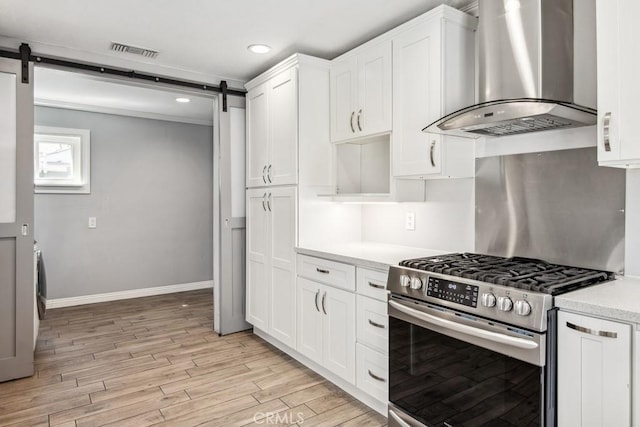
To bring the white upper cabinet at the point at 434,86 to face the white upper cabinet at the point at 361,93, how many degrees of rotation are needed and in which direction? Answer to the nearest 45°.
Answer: approximately 90° to its right

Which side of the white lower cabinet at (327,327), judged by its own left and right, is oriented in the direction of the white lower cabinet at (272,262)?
right

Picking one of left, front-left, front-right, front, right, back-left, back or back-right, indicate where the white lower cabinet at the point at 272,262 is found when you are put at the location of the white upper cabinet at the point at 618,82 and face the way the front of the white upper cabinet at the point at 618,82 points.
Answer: right

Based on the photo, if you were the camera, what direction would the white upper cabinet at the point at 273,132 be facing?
facing the viewer and to the left of the viewer

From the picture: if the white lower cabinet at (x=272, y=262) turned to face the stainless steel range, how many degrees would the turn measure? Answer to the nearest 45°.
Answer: approximately 90° to its left

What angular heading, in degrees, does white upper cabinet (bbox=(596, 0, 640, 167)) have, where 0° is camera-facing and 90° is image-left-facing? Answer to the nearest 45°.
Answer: approximately 0°

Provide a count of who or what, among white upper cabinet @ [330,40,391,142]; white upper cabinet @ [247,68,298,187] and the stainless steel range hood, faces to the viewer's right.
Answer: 0

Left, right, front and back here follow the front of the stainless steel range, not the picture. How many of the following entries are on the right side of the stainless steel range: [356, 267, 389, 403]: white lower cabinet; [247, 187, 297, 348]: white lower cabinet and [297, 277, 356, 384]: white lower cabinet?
3

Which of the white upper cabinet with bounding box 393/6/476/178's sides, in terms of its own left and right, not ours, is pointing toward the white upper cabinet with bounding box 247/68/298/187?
right

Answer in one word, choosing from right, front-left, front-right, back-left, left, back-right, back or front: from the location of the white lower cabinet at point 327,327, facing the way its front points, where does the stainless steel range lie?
left

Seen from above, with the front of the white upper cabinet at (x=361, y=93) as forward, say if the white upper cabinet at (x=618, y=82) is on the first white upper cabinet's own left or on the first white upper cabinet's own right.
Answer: on the first white upper cabinet's own left
